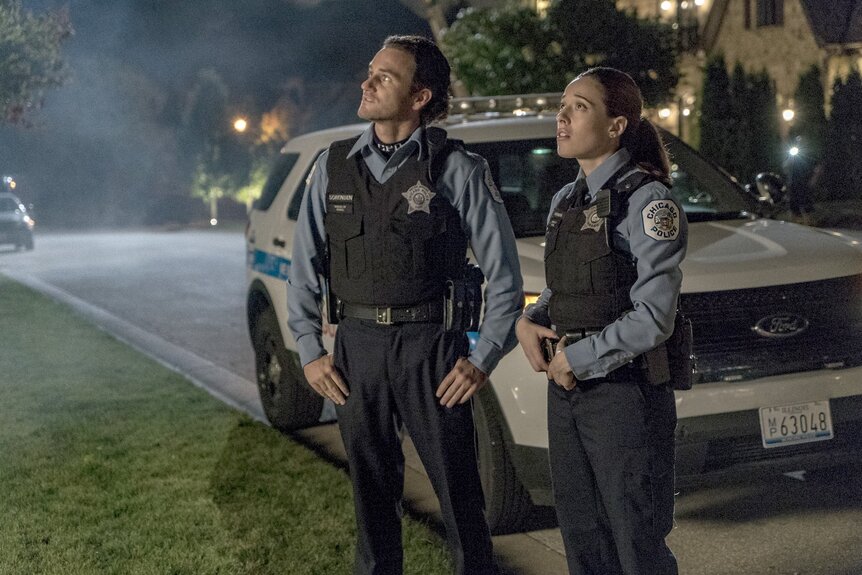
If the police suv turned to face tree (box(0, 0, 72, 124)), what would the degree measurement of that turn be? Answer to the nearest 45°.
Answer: approximately 180°

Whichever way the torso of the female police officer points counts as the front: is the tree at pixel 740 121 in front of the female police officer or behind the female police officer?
behind

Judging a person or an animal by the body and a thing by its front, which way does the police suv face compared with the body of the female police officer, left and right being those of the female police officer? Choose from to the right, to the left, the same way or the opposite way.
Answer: to the left

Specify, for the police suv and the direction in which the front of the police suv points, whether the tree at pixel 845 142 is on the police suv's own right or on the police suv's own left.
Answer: on the police suv's own left

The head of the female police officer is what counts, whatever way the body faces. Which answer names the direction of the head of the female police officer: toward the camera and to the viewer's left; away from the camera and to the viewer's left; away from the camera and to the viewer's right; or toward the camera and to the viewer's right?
toward the camera and to the viewer's left

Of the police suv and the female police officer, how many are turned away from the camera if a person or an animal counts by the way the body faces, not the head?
0

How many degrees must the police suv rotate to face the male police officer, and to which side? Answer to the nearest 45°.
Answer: approximately 90° to its right

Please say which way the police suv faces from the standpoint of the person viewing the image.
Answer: facing the viewer and to the right of the viewer

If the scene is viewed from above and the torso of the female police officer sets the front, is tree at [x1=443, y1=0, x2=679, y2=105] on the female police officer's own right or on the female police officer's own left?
on the female police officer's own right

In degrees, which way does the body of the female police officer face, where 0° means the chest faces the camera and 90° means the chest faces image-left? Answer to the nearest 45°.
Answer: approximately 45°
